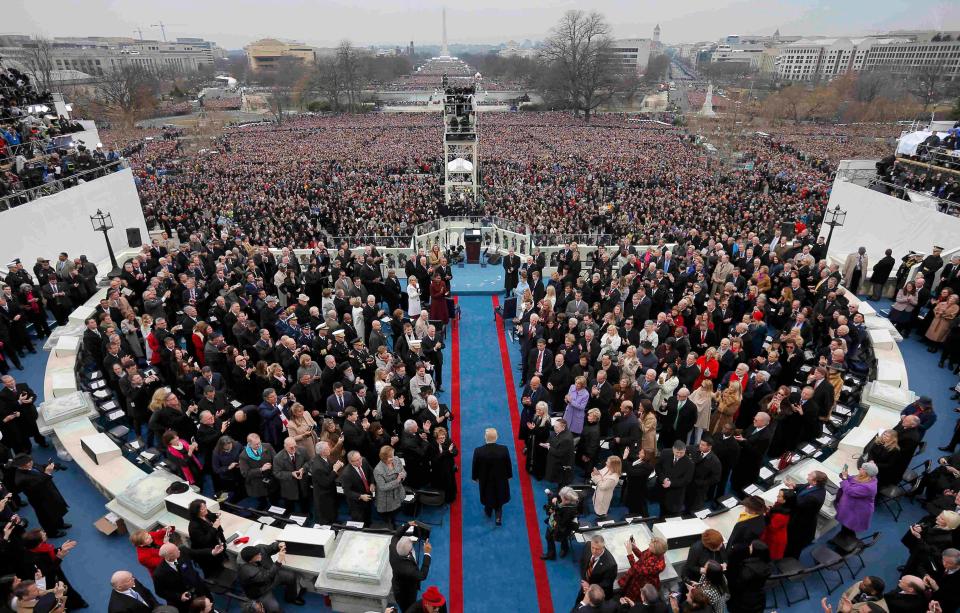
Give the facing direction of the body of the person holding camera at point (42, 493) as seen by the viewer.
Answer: to the viewer's right

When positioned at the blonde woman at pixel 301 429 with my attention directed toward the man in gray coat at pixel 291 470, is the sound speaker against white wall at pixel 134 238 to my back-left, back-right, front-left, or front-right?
back-right

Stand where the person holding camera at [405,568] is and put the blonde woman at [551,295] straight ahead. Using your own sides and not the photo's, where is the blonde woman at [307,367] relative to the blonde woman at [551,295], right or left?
left

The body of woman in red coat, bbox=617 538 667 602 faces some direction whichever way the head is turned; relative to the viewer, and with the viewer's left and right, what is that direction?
facing away from the viewer and to the left of the viewer

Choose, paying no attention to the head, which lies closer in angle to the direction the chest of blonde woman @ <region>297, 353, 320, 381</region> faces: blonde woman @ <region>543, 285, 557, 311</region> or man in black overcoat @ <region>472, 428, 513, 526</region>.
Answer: the man in black overcoat

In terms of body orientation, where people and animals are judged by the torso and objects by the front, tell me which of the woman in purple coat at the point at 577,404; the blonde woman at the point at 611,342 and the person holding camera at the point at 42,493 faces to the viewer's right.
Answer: the person holding camera

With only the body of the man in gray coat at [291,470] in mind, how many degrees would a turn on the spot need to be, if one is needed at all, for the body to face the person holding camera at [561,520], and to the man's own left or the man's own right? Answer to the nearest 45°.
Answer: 0° — they already face them

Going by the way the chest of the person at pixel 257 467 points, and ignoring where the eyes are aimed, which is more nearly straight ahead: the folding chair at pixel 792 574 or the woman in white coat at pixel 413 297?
the folding chair

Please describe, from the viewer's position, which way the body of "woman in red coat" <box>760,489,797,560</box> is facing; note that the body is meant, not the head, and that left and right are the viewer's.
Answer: facing to the left of the viewer

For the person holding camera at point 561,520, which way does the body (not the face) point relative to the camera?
to the viewer's left

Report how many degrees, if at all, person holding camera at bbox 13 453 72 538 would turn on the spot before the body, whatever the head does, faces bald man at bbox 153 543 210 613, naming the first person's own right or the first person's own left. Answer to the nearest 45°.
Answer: approximately 90° to the first person's own right
